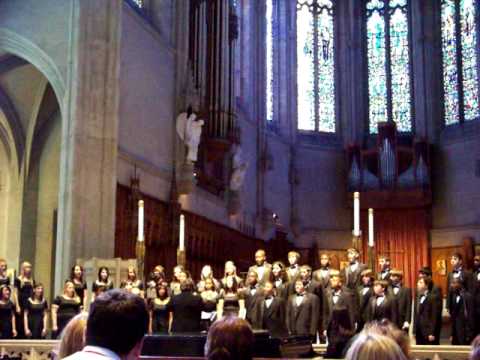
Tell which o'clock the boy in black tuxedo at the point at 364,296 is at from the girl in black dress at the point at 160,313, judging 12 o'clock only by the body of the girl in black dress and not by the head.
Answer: The boy in black tuxedo is roughly at 9 o'clock from the girl in black dress.

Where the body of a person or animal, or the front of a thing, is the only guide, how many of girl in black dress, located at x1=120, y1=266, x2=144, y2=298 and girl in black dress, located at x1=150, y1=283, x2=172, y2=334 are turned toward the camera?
2

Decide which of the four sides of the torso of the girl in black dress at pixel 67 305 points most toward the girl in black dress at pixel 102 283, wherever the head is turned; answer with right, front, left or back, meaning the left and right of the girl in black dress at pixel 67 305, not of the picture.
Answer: left

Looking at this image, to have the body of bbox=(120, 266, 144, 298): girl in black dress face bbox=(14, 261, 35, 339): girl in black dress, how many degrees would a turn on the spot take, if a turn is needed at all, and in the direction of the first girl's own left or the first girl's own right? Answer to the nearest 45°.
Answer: approximately 135° to the first girl's own right

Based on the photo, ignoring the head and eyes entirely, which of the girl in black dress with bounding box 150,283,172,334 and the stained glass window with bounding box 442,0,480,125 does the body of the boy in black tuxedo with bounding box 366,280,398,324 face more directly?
the girl in black dress

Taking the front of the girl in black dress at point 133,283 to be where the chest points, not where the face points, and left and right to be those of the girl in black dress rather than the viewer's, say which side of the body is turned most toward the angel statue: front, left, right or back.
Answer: back
